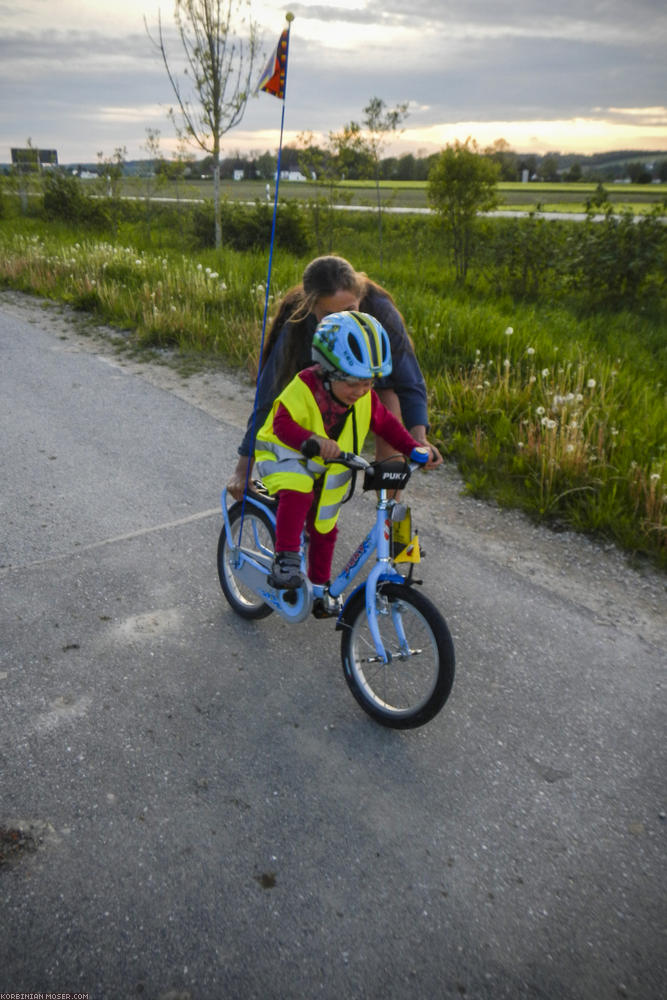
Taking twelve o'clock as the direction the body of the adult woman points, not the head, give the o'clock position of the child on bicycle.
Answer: The child on bicycle is roughly at 12 o'clock from the adult woman.

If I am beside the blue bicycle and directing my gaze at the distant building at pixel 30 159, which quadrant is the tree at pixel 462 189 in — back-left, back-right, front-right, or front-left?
front-right

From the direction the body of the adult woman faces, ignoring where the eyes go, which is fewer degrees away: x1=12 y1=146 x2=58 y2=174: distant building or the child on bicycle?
the child on bicycle

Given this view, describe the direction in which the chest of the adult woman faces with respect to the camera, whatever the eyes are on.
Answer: toward the camera

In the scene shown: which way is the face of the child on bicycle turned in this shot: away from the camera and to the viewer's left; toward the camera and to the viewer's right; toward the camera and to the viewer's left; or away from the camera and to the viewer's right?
toward the camera and to the viewer's right

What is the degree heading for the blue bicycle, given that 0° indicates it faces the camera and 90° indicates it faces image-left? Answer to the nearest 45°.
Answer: approximately 315°

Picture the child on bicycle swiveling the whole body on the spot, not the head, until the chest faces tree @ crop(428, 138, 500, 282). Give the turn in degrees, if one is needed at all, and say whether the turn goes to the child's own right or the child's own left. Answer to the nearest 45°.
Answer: approximately 135° to the child's own left

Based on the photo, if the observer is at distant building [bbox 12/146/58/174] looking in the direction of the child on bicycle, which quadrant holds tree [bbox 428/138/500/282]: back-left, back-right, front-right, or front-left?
front-left

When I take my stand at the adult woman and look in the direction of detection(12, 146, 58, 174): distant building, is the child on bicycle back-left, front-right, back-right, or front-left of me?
back-left

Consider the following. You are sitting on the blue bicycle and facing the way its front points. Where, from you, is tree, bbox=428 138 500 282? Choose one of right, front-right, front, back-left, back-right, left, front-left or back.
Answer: back-left

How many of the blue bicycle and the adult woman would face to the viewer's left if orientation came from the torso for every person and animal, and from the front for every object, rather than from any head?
0

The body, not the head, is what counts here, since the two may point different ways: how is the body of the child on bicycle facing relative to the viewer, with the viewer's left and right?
facing the viewer and to the right of the viewer

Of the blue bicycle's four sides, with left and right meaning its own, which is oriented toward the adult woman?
back

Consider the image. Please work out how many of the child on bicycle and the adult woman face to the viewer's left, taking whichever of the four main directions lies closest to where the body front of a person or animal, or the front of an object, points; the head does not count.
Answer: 0

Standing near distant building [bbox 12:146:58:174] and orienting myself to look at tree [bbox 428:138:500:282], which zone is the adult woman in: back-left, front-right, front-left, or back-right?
front-right

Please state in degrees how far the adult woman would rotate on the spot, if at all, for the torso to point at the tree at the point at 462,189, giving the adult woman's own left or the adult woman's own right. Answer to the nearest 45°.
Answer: approximately 180°
